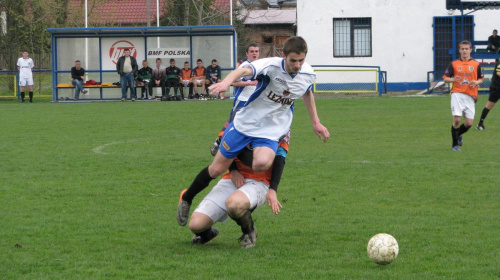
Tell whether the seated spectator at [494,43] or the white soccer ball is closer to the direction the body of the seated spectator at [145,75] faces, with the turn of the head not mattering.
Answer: the white soccer ball

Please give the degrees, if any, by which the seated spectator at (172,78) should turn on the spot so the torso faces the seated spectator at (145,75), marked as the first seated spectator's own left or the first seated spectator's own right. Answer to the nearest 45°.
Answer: approximately 135° to the first seated spectator's own right

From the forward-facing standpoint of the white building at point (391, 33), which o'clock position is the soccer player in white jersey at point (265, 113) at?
The soccer player in white jersey is roughly at 12 o'clock from the white building.

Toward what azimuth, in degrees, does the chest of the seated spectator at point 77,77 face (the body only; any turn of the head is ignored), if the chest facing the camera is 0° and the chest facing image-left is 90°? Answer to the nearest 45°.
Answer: approximately 0°

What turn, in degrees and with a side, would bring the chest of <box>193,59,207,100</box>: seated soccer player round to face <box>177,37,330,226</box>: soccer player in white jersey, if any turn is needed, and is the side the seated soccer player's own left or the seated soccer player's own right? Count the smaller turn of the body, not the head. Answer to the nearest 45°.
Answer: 0° — they already face them

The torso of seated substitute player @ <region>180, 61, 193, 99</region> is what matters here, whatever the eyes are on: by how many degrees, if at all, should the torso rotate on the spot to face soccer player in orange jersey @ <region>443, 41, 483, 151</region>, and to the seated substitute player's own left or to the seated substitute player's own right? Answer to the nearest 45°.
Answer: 0° — they already face them

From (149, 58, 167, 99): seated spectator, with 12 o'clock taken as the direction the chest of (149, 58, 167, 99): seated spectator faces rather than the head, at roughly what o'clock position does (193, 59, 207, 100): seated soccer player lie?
(193, 59, 207, 100): seated soccer player is roughly at 9 o'clock from (149, 58, 167, 99): seated spectator.

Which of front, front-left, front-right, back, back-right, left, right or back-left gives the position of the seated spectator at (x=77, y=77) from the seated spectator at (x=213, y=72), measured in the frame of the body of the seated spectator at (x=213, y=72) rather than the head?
right

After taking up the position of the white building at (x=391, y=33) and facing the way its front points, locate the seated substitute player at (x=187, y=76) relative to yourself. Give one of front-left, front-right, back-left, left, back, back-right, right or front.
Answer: front-right
